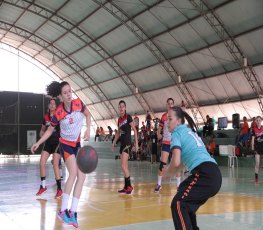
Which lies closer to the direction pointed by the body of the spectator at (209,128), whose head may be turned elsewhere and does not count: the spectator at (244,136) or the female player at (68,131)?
the female player

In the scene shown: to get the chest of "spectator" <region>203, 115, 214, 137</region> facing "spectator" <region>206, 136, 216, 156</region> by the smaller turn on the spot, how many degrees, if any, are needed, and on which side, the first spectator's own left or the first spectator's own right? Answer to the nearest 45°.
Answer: approximately 45° to the first spectator's own left

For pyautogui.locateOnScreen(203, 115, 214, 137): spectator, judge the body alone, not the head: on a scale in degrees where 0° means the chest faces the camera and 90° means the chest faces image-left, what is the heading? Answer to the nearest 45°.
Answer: approximately 45°

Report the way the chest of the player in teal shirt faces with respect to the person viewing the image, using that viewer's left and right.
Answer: facing away from the viewer and to the left of the viewer

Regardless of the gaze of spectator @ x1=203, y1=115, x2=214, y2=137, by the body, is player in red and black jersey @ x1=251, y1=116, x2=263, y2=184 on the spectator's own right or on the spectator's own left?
on the spectator's own left

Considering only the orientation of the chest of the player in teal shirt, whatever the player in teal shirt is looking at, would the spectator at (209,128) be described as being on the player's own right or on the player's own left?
on the player's own right

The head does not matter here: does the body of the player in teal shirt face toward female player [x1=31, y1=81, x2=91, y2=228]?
yes
